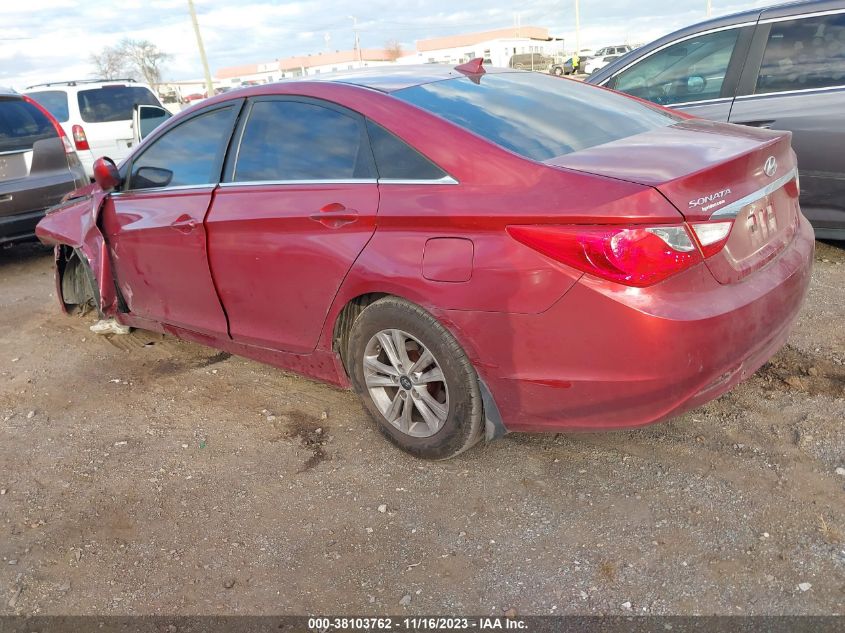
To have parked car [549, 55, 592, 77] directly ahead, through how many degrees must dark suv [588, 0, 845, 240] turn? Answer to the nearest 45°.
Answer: approximately 90° to its right

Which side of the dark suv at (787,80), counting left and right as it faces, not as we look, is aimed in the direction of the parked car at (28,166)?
front

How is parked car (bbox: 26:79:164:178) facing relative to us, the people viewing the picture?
facing away from the viewer and to the left of the viewer

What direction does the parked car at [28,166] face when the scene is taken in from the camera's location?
facing away from the viewer and to the left of the viewer

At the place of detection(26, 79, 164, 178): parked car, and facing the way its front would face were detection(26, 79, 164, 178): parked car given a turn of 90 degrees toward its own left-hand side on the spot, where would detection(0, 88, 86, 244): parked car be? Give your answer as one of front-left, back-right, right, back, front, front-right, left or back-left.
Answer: front-left

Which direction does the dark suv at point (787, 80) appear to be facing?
to the viewer's left

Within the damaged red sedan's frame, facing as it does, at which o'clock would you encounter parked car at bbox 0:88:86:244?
The parked car is roughly at 12 o'clock from the damaged red sedan.

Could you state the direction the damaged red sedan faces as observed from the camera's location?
facing away from the viewer and to the left of the viewer

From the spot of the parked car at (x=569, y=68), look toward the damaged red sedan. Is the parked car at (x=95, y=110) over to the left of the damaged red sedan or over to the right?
right

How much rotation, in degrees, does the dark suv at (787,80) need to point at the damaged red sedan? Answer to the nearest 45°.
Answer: approximately 90° to its left
